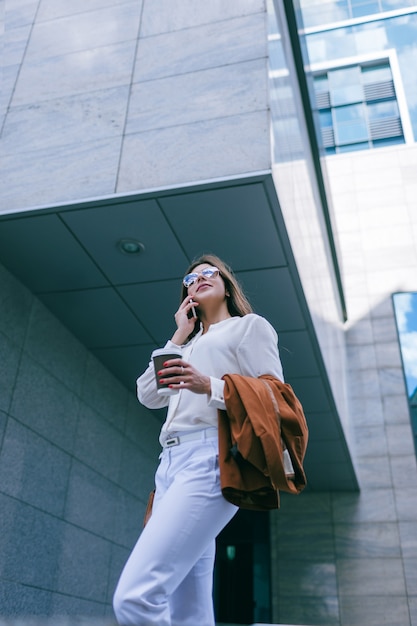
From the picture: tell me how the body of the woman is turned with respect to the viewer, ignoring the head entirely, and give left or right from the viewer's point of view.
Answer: facing the viewer and to the left of the viewer

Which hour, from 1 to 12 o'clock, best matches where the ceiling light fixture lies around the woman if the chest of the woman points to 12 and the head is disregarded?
The ceiling light fixture is roughly at 5 o'clock from the woman.
